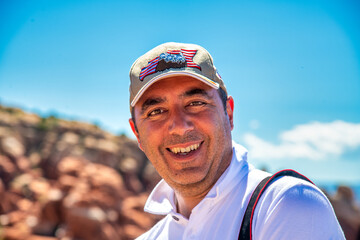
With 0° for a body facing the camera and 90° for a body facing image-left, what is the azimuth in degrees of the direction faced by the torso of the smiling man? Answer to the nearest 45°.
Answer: approximately 45°
